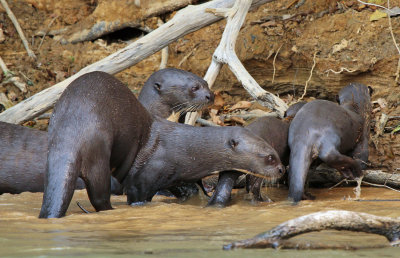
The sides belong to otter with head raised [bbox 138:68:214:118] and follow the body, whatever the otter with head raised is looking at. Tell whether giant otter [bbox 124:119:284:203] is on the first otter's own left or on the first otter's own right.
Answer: on the first otter's own right

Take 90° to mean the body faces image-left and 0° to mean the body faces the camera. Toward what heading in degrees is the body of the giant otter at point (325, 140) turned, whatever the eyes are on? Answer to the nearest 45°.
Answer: approximately 225°

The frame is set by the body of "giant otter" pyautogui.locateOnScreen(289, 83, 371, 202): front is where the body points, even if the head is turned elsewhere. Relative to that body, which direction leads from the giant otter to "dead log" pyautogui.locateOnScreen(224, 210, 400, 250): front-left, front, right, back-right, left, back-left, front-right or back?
back-right

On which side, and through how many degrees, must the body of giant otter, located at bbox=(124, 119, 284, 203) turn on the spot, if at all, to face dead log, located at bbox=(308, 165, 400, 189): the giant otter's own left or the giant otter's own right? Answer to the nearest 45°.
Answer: approximately 45° to the giant otter's own left

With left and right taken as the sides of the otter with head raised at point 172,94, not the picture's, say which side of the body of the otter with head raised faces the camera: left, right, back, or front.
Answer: right

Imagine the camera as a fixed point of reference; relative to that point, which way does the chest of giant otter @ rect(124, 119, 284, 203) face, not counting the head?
to the viewer's right

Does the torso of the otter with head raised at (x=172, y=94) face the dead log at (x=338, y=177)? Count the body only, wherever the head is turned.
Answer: yes

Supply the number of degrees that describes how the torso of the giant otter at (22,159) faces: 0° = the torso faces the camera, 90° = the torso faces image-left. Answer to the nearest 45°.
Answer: approximately 270°

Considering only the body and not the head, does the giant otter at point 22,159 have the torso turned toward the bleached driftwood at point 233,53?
yes

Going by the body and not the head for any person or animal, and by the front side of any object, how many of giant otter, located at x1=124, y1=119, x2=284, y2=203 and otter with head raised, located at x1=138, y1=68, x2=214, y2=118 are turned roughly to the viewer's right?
2
